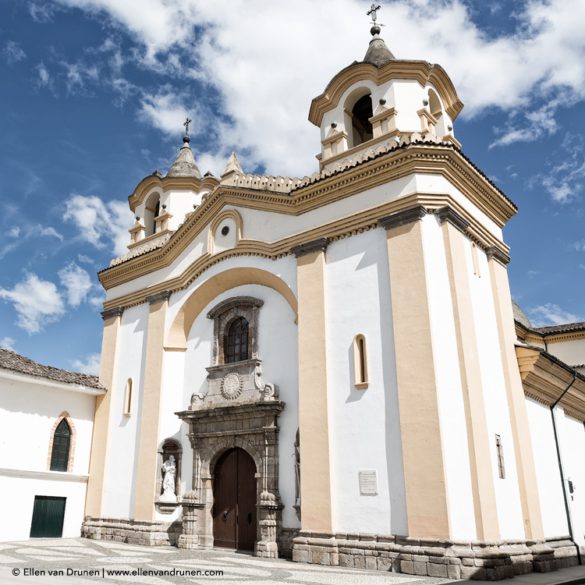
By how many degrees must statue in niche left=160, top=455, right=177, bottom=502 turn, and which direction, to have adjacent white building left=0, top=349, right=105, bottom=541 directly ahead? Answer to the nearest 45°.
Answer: approximately 90° to its right

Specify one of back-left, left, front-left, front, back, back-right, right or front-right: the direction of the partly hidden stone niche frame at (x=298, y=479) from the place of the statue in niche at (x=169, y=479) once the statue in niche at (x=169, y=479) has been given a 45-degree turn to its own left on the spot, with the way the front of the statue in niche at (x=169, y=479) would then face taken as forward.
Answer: front-left

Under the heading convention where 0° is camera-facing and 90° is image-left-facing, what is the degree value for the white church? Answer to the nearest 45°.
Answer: approximately 45°

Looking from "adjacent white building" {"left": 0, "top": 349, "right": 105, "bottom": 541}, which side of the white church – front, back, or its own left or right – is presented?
right

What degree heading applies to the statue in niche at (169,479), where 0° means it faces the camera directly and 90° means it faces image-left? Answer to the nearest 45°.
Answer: approximately 45°
